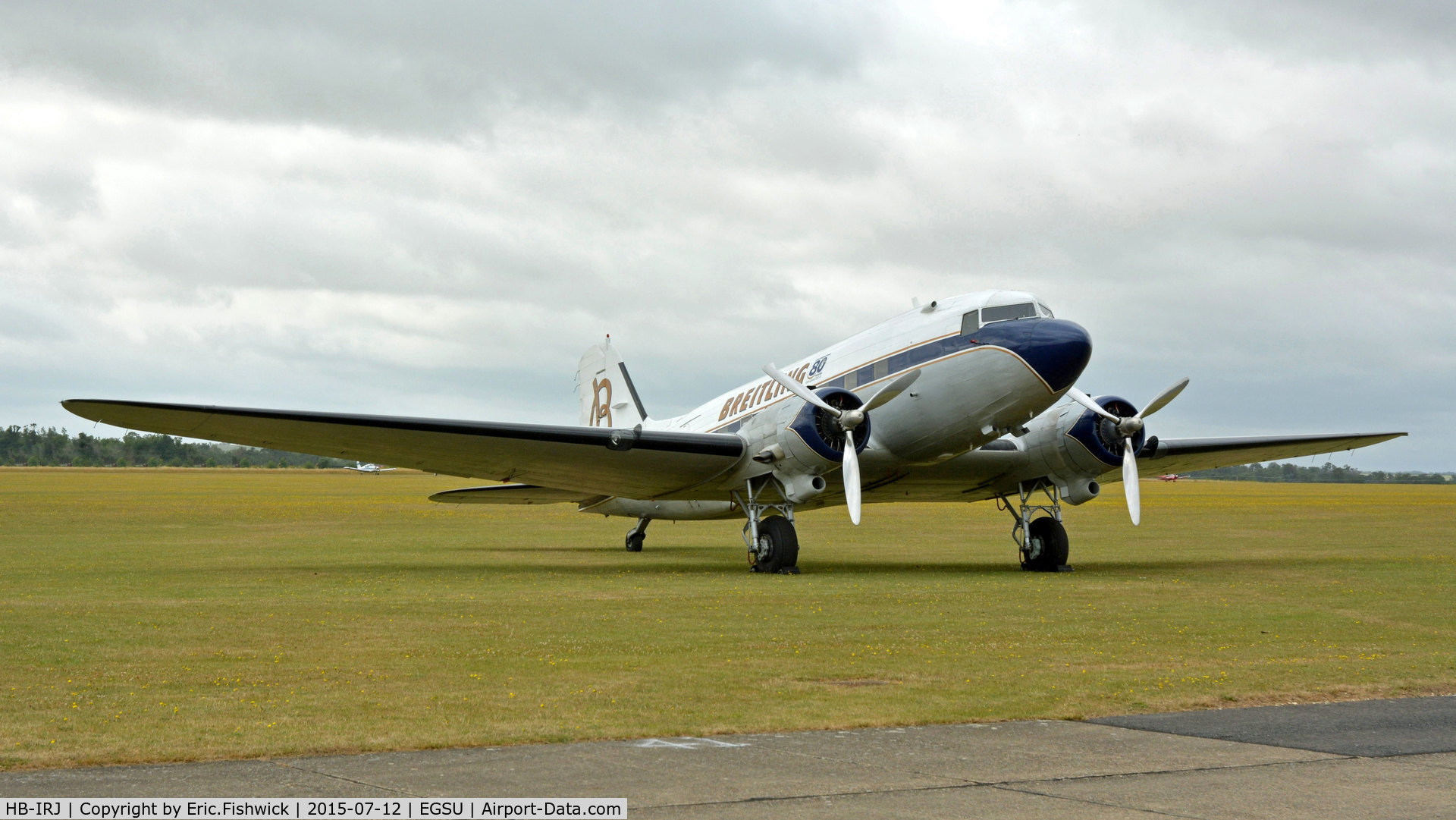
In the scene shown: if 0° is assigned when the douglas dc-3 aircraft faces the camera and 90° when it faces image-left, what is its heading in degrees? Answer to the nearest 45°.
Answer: approximately 315°
